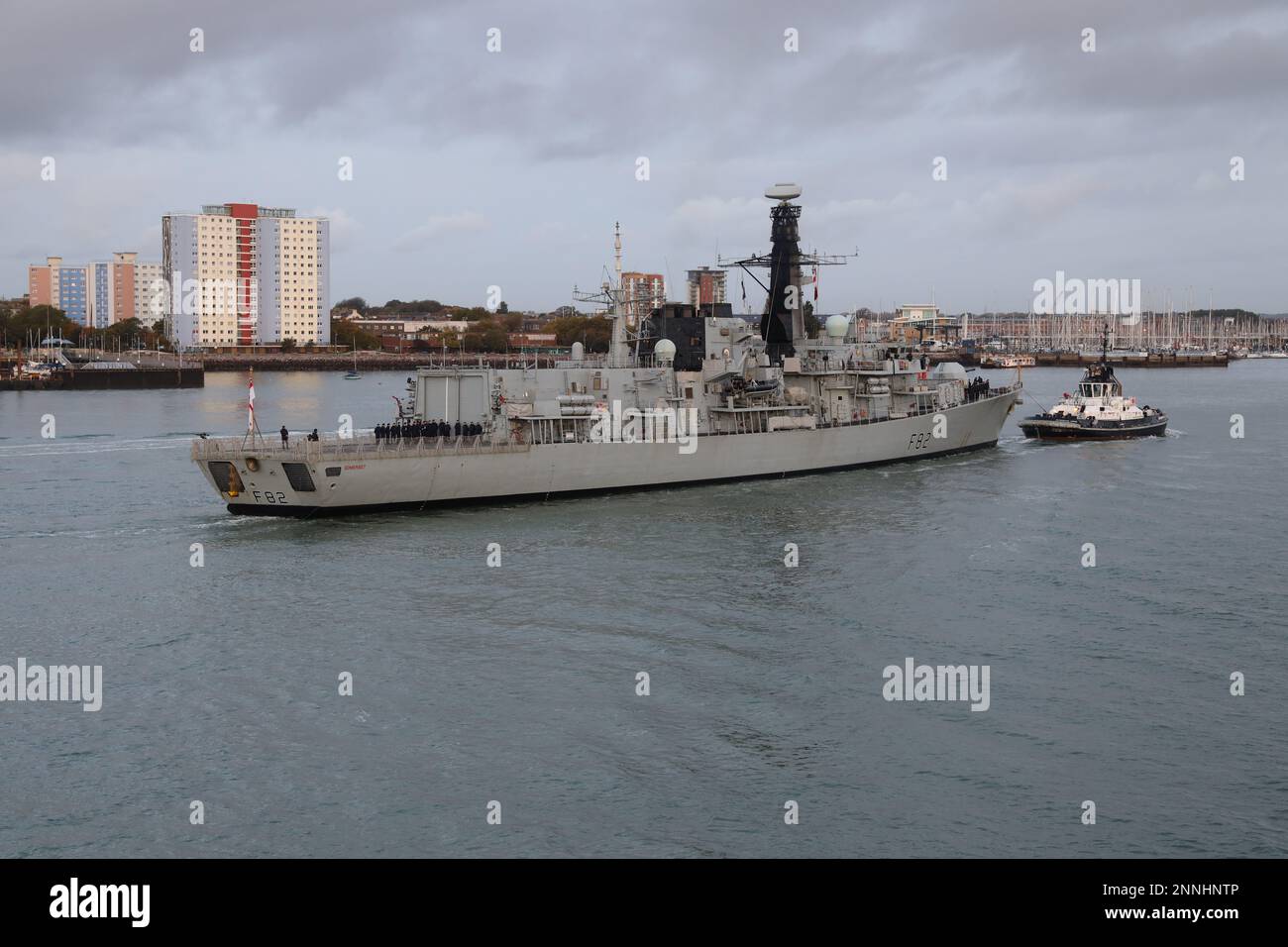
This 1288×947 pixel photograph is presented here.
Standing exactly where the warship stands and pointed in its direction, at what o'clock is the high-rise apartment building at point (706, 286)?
The high-rise apartment building is roughly at 11 o'clock from the warship.

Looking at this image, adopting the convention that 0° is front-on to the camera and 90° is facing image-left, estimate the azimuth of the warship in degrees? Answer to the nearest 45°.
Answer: approximately 225°
